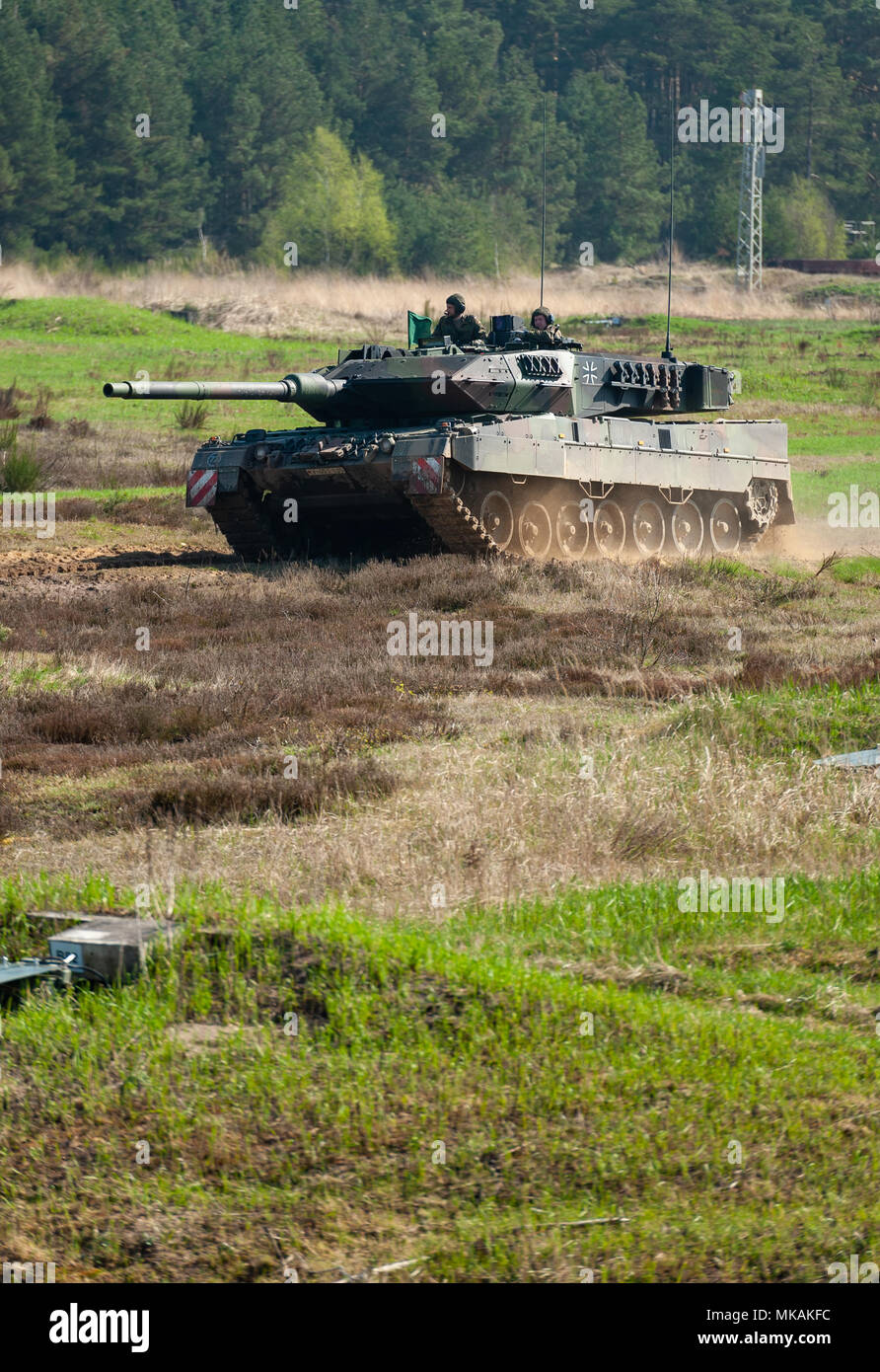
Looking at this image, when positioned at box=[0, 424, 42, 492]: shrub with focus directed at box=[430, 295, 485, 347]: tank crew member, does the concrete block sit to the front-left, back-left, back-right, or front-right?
front-right

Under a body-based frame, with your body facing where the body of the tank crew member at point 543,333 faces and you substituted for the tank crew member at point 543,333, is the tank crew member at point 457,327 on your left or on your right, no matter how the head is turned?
on your right

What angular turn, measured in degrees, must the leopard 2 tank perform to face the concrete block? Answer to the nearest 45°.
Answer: approximately 45° to its left

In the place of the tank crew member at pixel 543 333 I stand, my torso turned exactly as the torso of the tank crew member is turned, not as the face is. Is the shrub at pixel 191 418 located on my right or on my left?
on my right

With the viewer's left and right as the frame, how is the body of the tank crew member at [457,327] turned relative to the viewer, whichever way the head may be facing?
facing the viewer and to the left of the viewer

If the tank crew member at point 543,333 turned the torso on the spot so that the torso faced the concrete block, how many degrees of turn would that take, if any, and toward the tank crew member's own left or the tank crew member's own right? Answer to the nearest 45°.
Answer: approximately 45° to the tank crew member's own left

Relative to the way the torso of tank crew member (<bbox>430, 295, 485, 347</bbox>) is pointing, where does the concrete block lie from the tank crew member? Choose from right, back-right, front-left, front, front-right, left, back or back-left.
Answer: front-left

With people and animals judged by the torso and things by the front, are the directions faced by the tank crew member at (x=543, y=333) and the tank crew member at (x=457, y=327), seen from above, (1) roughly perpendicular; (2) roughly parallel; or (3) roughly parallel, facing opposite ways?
roughly parallel
